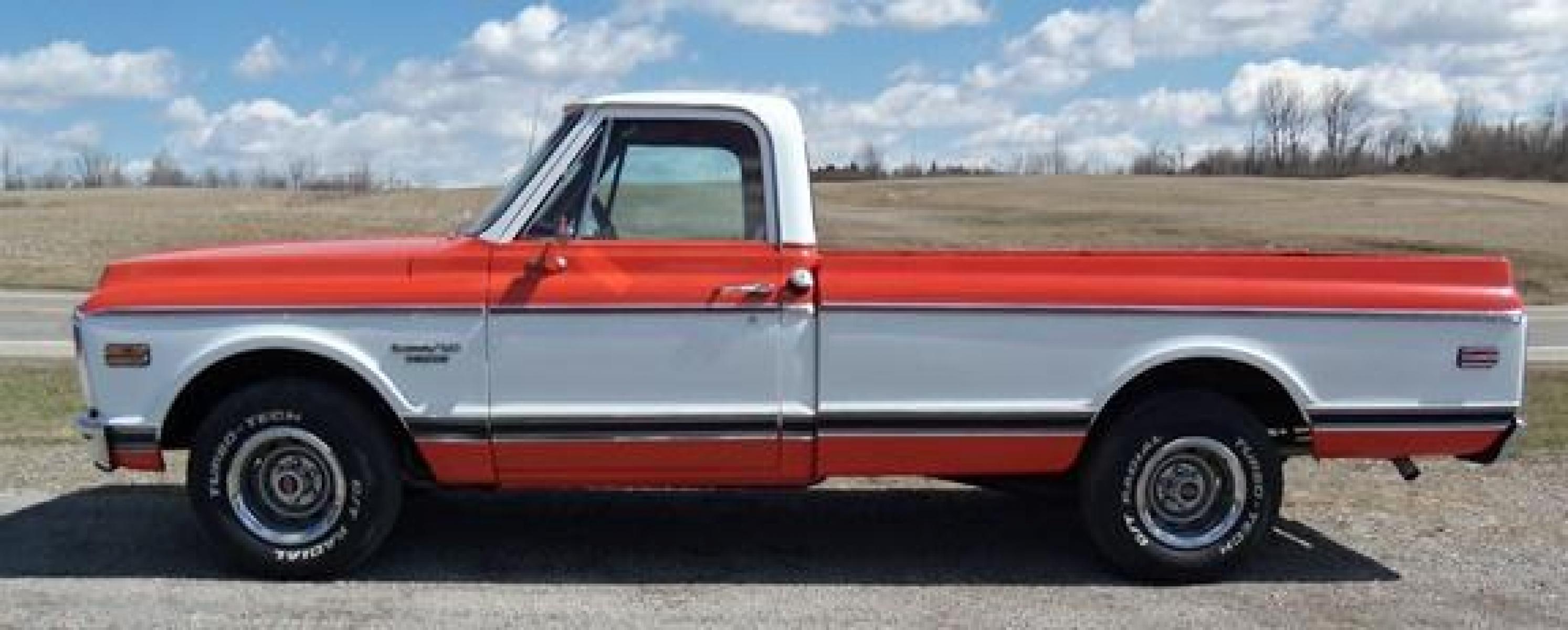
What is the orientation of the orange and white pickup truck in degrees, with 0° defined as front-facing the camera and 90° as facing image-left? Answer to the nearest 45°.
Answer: approximately 90°
